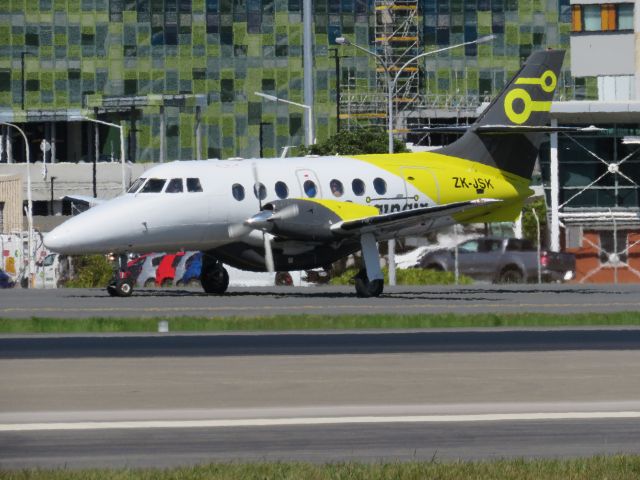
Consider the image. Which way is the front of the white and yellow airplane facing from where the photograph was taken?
facing the viewer and to the left of the viewer
